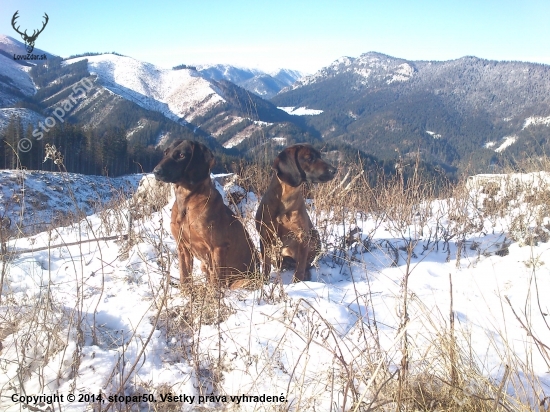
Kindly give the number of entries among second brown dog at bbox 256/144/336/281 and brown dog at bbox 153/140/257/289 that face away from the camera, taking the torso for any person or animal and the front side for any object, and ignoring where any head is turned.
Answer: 0

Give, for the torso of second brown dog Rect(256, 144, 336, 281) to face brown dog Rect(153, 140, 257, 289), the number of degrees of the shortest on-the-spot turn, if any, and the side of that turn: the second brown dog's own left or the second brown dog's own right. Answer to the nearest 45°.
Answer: approximately 90° to the second brown dog's own right

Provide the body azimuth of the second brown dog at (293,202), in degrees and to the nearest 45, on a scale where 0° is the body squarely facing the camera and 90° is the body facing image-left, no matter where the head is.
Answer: approximately 315°

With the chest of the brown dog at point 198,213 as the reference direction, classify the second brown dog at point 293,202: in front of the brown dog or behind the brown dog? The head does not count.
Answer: behind
